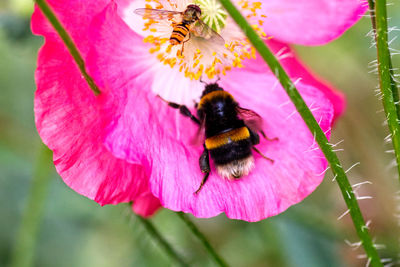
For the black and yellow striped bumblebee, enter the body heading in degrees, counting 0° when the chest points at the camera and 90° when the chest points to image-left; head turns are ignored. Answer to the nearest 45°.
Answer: approximately 180°

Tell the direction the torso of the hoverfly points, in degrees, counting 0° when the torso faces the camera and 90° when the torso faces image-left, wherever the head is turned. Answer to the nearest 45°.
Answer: approximately 225°
